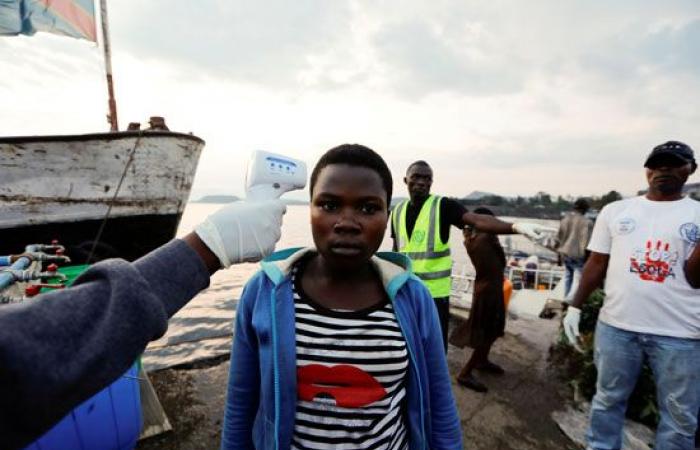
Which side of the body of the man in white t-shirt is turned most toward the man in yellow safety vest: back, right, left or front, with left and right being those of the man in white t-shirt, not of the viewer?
right

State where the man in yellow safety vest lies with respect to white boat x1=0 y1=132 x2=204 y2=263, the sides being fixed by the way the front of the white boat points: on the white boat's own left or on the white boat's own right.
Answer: on the white boat's own right

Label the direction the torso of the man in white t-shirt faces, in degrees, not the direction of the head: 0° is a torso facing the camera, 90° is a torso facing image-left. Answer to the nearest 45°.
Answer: approximately 0°

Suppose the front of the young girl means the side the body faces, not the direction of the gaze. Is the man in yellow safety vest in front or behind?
behind

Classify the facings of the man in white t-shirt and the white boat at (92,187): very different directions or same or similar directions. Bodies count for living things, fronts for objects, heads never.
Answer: very different directions

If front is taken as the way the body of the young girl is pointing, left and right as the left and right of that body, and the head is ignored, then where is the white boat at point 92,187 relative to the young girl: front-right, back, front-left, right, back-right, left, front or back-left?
back-right

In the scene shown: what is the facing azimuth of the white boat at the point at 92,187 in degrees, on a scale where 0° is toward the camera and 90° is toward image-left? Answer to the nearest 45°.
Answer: approximately 270°

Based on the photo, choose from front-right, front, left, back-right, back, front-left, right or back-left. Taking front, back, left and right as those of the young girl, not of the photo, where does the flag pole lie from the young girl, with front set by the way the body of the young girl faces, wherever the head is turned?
back-right

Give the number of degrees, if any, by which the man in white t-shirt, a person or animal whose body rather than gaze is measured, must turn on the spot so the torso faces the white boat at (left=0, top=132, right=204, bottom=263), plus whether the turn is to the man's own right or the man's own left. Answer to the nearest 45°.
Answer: approximately 90° to the man's own right
